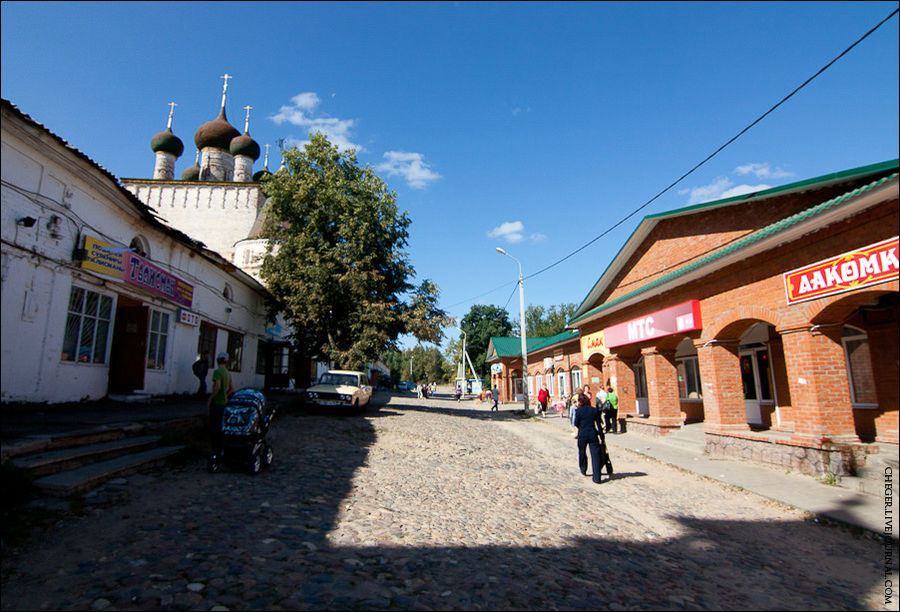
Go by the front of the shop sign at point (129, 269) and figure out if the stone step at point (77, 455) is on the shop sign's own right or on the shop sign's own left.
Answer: on the shop sign's own right

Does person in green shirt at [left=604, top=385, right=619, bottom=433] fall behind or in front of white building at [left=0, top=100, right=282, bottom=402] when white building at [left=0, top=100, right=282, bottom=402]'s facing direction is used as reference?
in front

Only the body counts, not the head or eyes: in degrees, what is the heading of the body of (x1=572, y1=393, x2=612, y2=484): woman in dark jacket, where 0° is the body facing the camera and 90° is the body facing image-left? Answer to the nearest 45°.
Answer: approximately 180°

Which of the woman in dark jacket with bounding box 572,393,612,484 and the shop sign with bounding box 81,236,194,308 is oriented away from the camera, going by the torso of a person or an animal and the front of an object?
the woman in dark jacket

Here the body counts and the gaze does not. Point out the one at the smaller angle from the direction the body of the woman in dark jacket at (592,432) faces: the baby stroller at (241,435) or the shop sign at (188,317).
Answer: the shop sign

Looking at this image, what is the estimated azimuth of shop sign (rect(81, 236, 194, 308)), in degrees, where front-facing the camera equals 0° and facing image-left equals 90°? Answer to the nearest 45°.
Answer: approximately 315°

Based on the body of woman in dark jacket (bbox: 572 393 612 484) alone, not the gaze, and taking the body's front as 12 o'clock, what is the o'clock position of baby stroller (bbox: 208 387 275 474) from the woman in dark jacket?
The baby stroller is roughly at 8 o'clock from the woman in dark jacket.

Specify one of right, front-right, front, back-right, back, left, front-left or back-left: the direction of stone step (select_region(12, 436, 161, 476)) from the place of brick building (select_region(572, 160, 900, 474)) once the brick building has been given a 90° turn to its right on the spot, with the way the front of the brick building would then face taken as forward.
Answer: left

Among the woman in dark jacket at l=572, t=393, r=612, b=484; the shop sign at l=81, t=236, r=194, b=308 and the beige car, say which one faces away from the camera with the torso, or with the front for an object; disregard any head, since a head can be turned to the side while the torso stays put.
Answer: the woman in dark jacket

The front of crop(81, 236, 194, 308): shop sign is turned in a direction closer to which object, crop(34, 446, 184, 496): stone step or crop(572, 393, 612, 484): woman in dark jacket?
the woman in dark jacket

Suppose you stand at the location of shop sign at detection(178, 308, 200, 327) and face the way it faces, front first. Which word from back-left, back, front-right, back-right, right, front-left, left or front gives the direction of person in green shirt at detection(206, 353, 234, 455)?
front-right

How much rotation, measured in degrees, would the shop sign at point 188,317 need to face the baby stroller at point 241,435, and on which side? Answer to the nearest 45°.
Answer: approximately 45° to its right

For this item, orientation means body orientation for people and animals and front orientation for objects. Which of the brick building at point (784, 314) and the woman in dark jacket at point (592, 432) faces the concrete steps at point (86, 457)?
the brick building

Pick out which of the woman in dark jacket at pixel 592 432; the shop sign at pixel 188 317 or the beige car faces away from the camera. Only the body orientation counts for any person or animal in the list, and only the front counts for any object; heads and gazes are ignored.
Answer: the woman in dark jacket

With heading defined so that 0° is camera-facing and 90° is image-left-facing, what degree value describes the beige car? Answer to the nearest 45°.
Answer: approximately 45°

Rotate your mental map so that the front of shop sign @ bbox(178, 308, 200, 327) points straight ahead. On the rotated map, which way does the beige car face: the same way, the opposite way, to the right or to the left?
to the right

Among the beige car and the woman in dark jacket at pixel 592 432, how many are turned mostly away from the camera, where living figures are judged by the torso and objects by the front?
1

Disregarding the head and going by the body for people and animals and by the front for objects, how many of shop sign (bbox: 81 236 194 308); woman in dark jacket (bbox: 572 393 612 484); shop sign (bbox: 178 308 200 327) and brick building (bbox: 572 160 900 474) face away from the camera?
1

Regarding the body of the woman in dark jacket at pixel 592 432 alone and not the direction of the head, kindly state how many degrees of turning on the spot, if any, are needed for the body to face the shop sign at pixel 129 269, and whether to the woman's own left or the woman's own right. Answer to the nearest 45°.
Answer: approximately 90° to the woman's own left
